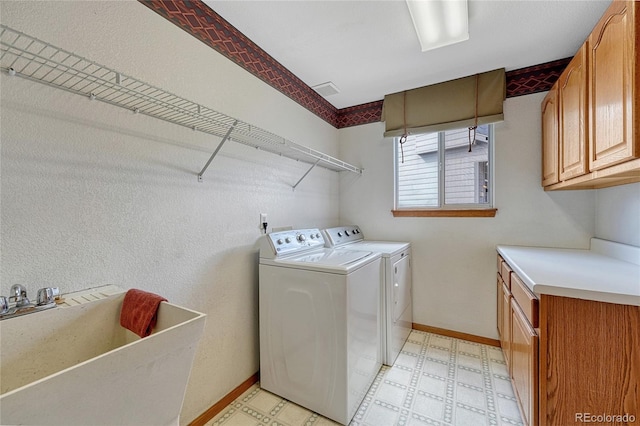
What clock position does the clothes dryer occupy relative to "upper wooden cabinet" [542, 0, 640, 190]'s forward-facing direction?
The clothes dryer is roughly at 12 o'clock from the upper wooden cabinet.

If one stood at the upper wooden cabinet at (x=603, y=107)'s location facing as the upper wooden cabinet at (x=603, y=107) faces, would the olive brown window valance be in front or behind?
in front

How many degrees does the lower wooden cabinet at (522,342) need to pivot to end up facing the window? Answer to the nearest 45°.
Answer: approximately 45° to its right

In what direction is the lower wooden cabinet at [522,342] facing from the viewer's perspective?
to the viewer's left

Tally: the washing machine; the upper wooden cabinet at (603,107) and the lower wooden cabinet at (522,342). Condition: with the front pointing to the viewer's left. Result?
2

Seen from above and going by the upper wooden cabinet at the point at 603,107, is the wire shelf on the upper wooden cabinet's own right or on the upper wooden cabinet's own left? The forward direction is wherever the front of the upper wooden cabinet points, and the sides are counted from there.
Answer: on the upper wooden cabinet's own left

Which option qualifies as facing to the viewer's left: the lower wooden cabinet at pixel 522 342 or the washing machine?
the lower wooden cabinet

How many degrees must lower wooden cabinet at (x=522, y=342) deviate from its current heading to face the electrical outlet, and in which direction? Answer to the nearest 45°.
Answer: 0° — it already faces it

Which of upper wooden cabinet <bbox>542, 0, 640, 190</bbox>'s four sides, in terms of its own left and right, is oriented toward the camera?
left

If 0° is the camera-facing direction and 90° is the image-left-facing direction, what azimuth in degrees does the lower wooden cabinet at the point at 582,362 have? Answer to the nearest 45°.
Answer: approximately 90°
